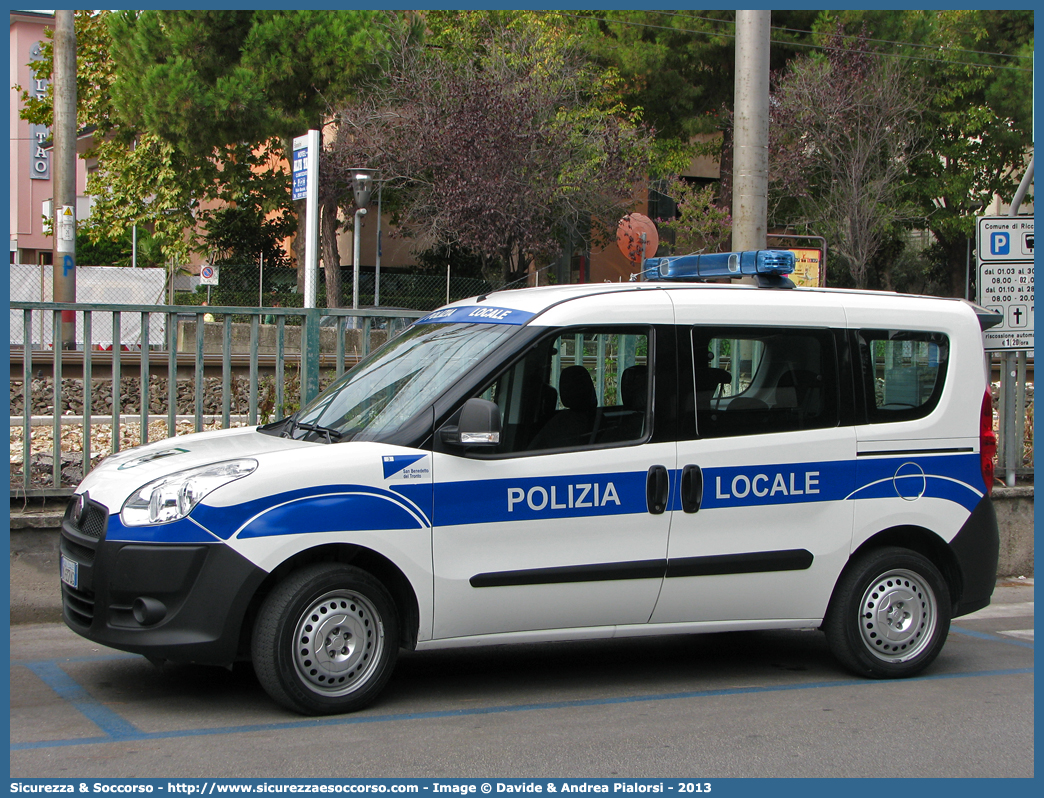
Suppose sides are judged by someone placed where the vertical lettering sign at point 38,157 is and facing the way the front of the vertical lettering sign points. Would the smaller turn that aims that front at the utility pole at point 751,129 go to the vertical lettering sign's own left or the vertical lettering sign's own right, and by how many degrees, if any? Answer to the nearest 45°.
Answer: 0° — it already faces it

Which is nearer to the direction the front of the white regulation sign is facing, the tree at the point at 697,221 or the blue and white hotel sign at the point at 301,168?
the blue and white hotel sign

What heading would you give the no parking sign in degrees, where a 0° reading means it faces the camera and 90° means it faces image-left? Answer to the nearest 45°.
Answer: approximately 0°

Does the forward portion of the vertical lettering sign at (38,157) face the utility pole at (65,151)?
yes

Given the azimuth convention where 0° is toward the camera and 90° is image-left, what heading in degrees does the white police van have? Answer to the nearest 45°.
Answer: approximately 45°

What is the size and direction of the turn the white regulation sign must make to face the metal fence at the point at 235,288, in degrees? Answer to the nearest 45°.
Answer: approximately 135° to its right

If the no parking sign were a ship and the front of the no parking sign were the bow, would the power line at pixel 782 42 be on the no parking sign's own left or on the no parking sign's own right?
on the no parking sign's own left
